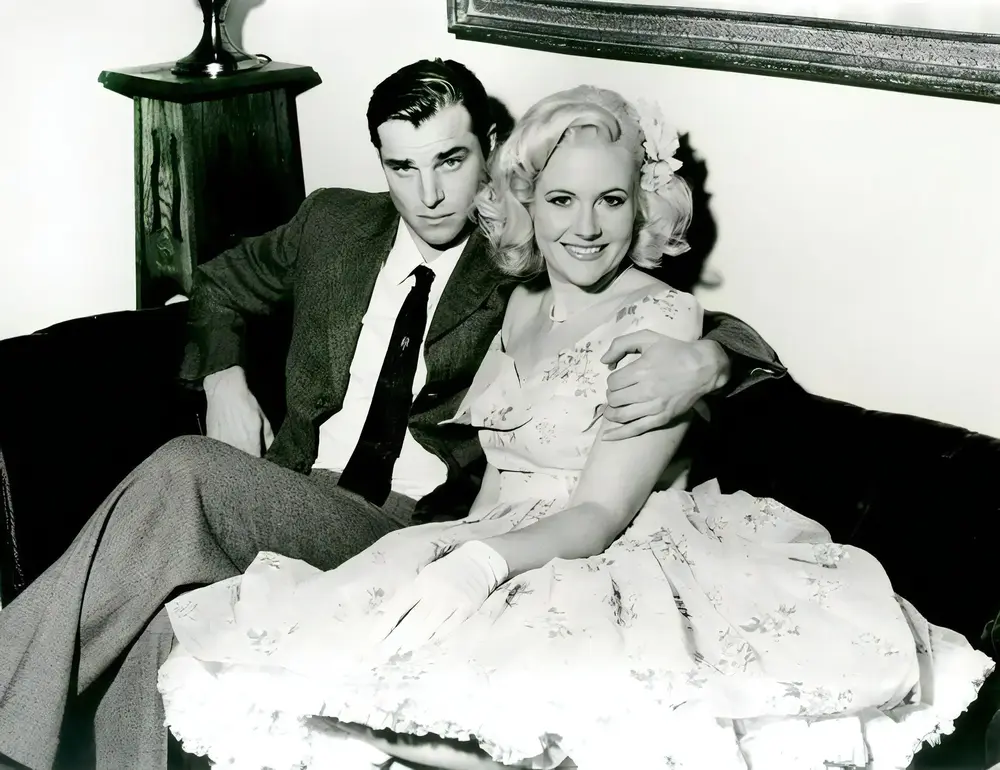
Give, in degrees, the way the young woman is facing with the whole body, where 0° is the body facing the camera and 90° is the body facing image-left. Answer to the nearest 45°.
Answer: approximately 45°

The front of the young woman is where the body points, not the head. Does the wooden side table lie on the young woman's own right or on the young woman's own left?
on the young woman's own right

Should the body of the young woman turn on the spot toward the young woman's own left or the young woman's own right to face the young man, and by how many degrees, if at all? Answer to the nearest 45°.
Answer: approximately 90° to the young woman's own right

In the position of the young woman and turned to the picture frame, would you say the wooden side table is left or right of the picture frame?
left
